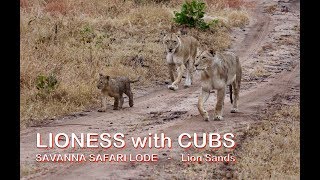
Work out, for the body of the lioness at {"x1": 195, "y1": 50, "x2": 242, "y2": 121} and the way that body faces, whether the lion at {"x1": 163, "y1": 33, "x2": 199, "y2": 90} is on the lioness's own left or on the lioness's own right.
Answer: on the lioness's own right

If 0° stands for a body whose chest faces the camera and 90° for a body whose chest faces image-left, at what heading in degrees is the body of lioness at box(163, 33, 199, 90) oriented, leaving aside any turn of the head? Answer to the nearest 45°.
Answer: approximately 45°

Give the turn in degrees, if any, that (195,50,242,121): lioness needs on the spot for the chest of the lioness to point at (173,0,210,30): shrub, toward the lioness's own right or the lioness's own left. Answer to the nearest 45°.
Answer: approximately 135° to the lioness's own right

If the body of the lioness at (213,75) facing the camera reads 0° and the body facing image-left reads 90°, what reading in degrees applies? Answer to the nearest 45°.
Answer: approximately 45°
